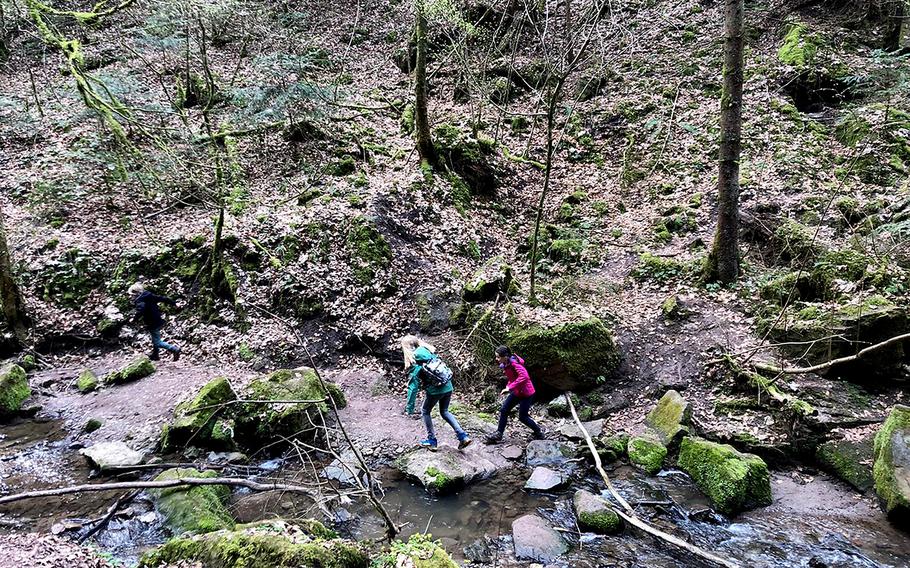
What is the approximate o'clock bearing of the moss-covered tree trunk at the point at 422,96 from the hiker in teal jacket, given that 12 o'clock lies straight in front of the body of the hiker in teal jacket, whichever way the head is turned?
The moss-covered tree trunk is roughly at 3 o'clock from the hiker in teal jacket.

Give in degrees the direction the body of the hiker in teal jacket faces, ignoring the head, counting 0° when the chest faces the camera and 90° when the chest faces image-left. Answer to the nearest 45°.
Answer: approximately 90°

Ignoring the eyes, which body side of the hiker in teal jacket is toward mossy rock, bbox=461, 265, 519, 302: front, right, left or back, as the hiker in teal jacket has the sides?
right

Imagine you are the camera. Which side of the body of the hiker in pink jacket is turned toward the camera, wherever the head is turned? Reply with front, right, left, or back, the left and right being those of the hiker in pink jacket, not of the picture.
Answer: left

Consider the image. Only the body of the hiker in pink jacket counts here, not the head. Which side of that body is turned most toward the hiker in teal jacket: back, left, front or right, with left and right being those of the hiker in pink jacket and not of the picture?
front

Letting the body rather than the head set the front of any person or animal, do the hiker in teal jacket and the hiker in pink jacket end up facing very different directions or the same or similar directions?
same or similar directions

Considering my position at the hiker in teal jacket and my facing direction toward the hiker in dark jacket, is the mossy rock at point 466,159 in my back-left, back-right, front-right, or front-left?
front-right
